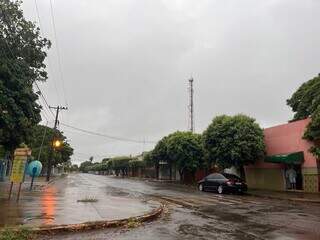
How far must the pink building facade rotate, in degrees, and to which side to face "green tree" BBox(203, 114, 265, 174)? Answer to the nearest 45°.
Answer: approximately 45° to its right

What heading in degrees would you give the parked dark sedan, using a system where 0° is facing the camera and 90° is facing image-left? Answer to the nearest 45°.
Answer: approximately 135°

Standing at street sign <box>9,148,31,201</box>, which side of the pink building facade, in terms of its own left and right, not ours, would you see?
front

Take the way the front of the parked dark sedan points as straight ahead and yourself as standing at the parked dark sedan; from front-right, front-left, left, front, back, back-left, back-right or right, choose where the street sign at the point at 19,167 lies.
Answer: left

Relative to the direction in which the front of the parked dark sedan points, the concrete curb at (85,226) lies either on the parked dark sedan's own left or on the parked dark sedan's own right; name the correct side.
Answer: on the parked dark sedan's own left

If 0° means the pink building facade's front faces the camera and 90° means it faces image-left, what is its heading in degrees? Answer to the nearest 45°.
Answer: approximately 45°

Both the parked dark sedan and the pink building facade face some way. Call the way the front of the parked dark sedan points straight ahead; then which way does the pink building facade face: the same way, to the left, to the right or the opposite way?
to the left

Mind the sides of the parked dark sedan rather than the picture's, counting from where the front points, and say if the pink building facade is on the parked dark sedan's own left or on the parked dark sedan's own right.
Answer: on the parked dark sedan's own right

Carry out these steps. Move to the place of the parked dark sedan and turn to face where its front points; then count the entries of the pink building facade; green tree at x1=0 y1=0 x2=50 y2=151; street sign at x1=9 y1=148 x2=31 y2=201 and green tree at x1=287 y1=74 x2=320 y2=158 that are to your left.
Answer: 2

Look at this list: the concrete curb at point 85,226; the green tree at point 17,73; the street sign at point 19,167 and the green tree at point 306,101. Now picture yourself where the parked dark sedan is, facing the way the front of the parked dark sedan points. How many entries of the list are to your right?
1

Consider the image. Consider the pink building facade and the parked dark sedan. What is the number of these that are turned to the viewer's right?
0

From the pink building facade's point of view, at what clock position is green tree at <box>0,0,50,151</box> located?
The green tree is roughly at 12 o'clock from the pink building facade.

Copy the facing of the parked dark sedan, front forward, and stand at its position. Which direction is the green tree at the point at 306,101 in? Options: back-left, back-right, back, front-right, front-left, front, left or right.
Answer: right
